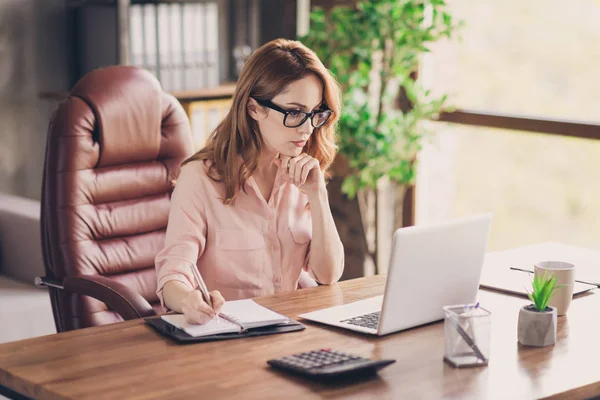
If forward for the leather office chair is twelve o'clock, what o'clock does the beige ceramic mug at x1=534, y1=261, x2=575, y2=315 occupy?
The beige ceramic mug is roughly at 12 o'clock from the leather office chair.

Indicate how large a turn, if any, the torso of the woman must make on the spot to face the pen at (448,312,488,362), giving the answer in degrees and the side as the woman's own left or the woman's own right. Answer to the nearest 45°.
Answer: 0° — they already face it

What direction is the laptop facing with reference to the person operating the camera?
facing away from the viewer and to the left of the viewer

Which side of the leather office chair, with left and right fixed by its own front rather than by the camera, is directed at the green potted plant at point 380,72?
left

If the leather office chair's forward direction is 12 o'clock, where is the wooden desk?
The wooden desk is roughly at 1 o'clock from the leather office chair.

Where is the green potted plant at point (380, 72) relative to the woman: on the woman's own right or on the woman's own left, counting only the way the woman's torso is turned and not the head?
on the woman's own left

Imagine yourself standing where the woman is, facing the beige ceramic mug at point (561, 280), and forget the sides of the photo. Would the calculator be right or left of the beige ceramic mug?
right

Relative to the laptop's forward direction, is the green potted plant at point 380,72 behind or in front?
in front

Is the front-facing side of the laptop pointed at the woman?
yes

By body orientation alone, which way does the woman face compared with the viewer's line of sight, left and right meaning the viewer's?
facing the viewer and to the right of the viewer

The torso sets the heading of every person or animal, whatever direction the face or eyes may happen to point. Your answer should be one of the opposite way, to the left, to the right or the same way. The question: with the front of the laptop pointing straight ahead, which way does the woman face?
the opposite way
